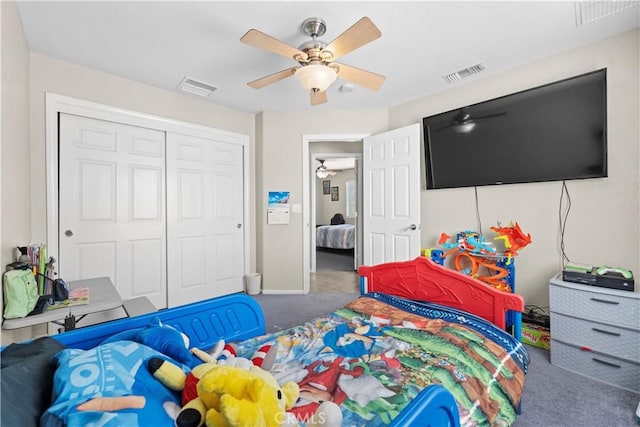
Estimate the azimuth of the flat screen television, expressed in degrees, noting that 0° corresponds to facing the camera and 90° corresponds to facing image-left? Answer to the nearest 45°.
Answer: approximately 45°

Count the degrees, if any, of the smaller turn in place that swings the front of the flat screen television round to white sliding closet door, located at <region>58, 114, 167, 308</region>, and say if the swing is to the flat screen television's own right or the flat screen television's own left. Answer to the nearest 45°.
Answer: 0° — it already faces it

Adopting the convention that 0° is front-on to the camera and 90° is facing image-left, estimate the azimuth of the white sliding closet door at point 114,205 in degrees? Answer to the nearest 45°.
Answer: approximately 315°

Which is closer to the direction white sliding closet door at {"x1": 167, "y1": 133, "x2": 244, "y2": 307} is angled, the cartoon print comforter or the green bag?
the cartoon print comforter

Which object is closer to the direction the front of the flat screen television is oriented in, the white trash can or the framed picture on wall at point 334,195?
the white trash can
